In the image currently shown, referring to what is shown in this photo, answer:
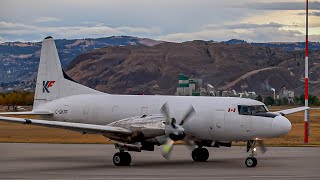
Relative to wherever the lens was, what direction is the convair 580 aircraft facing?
facing the viewer and to the right of the viewer
